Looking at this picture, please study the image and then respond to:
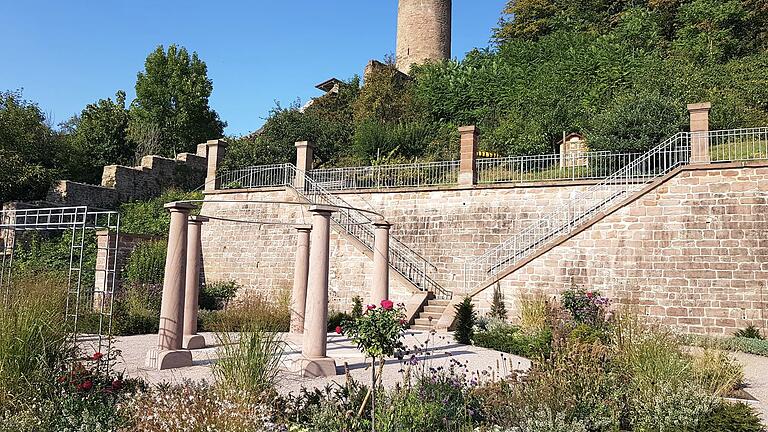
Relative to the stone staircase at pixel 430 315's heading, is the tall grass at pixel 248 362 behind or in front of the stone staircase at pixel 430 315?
in front

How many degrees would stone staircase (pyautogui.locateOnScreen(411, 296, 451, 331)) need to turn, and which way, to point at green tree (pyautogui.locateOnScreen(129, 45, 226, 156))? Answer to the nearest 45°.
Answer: approximately 90° to its right

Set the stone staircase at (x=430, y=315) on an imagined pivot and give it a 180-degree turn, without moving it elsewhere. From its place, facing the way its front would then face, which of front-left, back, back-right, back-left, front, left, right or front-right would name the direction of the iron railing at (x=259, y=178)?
left

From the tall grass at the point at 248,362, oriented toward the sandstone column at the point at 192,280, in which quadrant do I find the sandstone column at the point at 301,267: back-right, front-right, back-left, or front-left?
front-right

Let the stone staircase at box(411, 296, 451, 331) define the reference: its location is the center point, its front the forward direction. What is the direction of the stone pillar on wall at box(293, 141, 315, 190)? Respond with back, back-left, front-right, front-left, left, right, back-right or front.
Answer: right

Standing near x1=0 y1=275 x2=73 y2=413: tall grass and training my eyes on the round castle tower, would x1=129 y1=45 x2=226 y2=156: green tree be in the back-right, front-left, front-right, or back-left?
front-left

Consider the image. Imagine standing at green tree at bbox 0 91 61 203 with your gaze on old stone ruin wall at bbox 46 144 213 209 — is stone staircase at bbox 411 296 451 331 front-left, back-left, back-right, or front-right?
front-right

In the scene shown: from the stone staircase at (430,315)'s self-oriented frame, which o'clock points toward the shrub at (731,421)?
The shrub is roughly at 10 o'clock from the stone staircase.

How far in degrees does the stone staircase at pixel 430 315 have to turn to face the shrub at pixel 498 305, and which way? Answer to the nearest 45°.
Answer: approximately 135° to its left

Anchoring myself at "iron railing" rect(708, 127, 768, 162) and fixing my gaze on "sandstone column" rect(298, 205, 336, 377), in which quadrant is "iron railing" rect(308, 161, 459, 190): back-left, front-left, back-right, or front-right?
front-right

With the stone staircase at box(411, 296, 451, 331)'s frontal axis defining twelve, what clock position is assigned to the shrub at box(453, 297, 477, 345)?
The shrub is roughly at 10 o'clock from the stone staircase.

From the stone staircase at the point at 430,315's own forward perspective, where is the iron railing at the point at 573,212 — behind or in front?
behind

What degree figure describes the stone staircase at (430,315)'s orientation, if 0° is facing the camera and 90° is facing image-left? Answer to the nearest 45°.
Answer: approximately 45°
